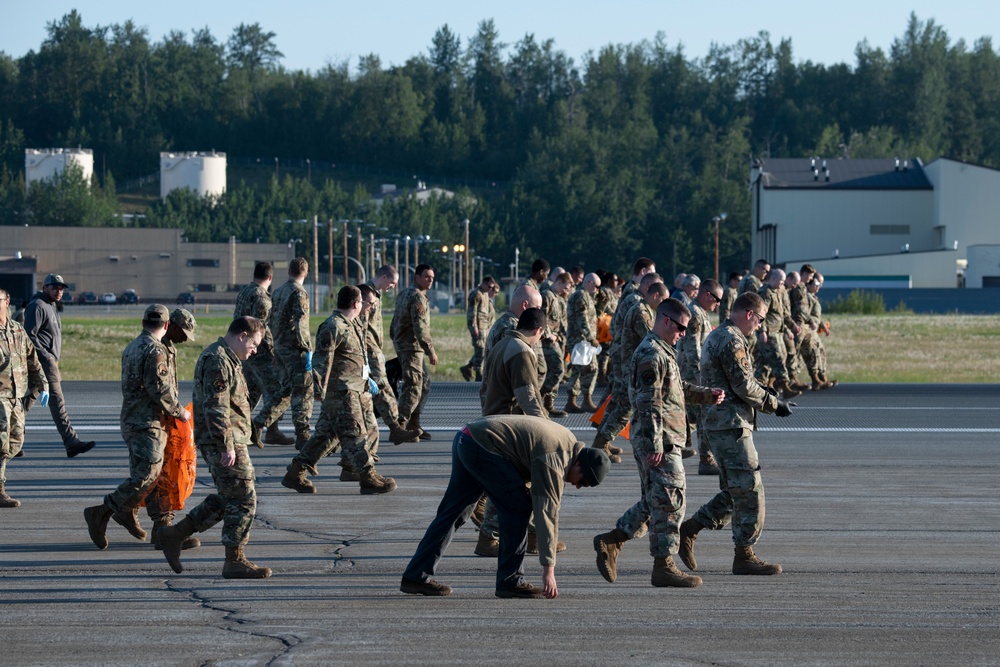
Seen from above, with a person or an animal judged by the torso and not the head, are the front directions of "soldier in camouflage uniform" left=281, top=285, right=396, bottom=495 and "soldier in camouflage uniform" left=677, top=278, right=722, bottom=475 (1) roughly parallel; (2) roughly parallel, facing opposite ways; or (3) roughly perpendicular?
roughly parallel

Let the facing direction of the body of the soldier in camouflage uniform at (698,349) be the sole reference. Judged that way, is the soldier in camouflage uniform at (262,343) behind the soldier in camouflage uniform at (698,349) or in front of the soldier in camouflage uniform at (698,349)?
behind

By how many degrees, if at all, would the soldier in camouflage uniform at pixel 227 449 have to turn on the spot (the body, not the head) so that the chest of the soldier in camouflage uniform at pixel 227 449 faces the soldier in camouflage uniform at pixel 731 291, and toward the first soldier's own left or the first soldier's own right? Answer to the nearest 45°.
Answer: approximately 45° to the first soldier's own left

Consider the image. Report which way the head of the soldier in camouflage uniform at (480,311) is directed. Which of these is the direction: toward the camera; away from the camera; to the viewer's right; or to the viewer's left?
to the viewer's right

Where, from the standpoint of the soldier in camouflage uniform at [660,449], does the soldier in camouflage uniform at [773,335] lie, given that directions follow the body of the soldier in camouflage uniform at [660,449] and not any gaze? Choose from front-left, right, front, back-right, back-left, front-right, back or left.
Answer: left
